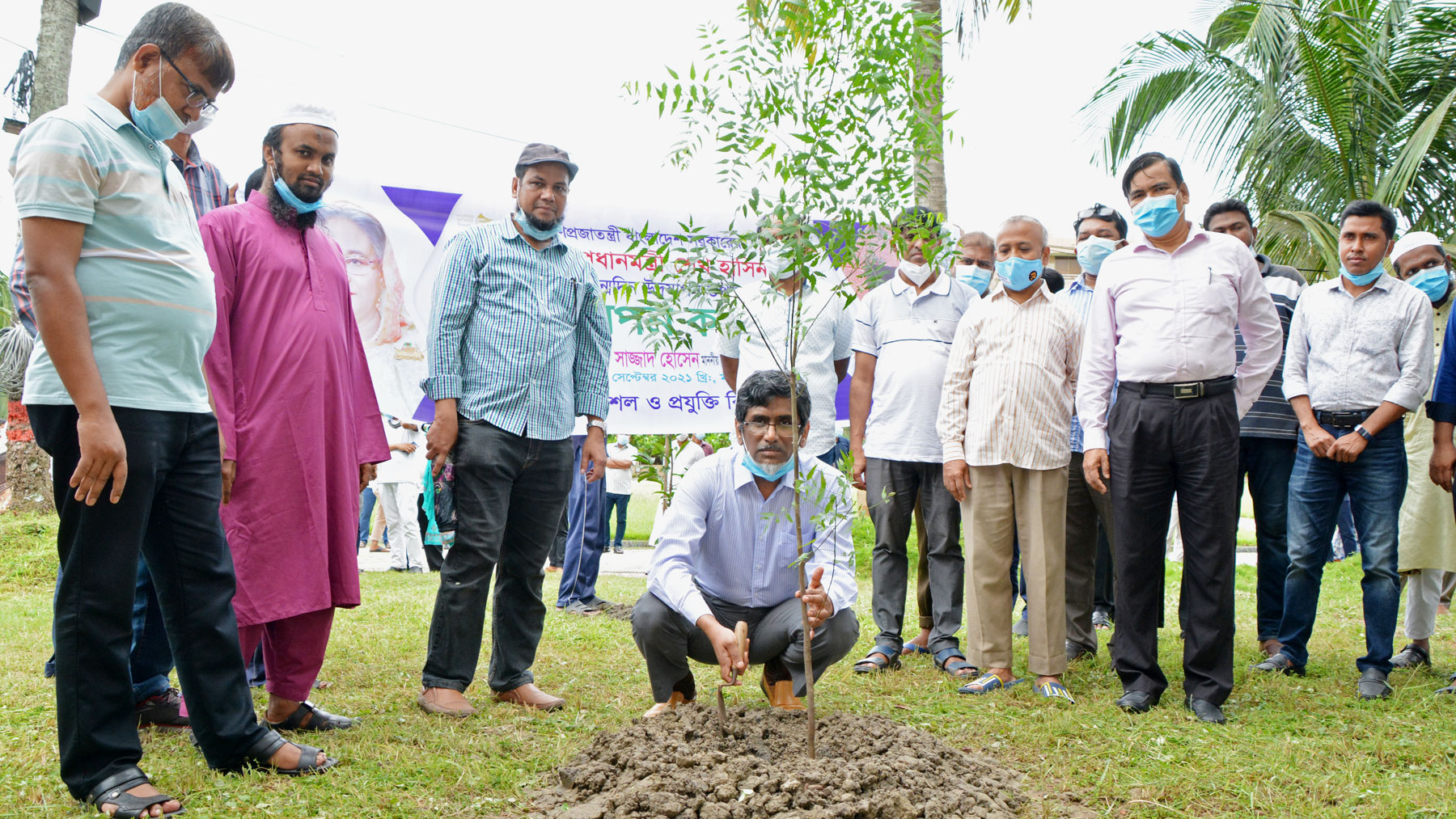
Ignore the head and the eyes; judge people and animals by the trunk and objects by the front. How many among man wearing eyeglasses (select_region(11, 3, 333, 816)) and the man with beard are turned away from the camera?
0

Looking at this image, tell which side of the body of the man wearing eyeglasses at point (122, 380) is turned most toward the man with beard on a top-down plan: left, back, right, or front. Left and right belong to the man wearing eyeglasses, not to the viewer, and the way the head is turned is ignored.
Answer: left

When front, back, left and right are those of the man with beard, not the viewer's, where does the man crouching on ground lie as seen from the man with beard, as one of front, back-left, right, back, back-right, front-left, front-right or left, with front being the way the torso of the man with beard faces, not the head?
front-left

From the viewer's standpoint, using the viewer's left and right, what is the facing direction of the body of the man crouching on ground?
facing the viewer

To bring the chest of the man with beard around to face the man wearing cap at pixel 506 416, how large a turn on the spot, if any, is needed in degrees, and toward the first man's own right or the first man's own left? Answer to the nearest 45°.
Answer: approximately 45° to the first man's own left

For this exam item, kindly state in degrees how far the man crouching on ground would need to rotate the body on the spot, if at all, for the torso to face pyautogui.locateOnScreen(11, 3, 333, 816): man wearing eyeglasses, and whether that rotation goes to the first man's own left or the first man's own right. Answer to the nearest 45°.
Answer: approximately 45° to the first man's own right

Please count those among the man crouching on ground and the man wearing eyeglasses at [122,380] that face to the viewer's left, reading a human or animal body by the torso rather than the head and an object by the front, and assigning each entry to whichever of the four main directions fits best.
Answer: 0

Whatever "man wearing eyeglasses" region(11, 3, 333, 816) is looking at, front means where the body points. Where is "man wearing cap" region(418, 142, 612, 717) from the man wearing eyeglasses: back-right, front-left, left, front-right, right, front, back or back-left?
left

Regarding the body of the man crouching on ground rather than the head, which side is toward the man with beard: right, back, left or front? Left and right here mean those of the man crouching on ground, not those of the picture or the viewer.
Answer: right

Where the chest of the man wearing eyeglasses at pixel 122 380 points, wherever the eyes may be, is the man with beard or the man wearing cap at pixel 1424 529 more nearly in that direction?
the man wearing cap

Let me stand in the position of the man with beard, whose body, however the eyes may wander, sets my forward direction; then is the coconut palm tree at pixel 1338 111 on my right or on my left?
on my left

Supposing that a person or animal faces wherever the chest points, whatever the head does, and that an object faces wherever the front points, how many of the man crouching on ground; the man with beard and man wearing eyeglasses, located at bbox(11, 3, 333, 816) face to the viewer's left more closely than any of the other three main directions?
0
